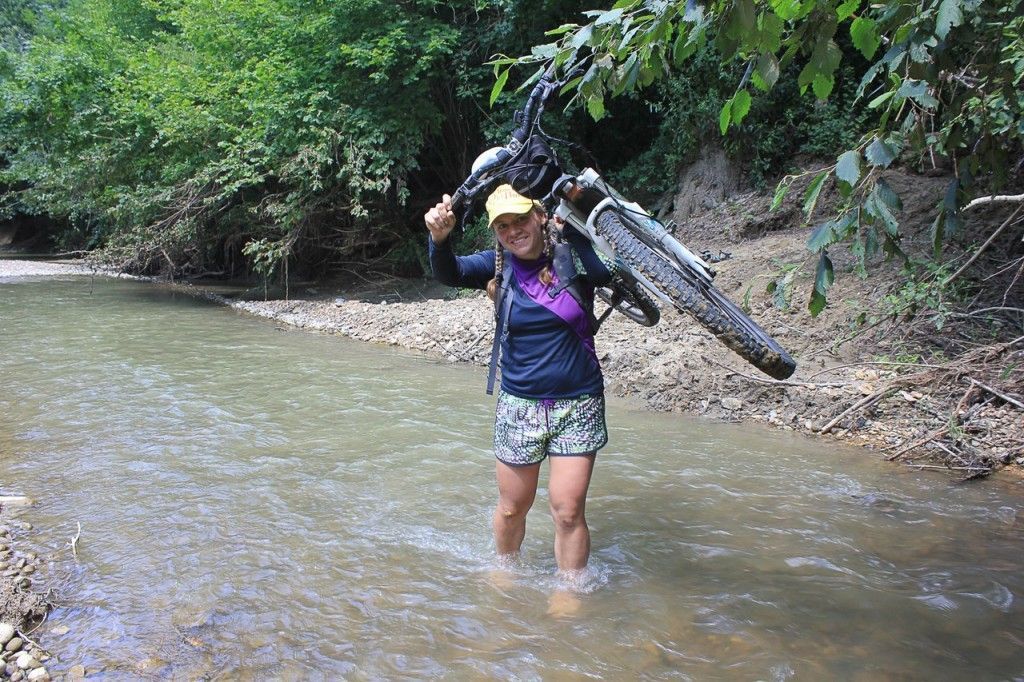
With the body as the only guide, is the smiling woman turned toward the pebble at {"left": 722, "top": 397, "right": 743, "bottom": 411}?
no

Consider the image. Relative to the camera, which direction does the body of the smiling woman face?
toward the camera

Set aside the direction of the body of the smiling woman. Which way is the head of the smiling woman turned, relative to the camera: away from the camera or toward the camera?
toward the camera

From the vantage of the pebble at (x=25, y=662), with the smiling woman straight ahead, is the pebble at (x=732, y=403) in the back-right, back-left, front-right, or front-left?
front-left

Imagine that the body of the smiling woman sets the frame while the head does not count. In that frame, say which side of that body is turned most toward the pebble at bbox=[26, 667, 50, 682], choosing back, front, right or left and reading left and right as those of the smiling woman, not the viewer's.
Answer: right
